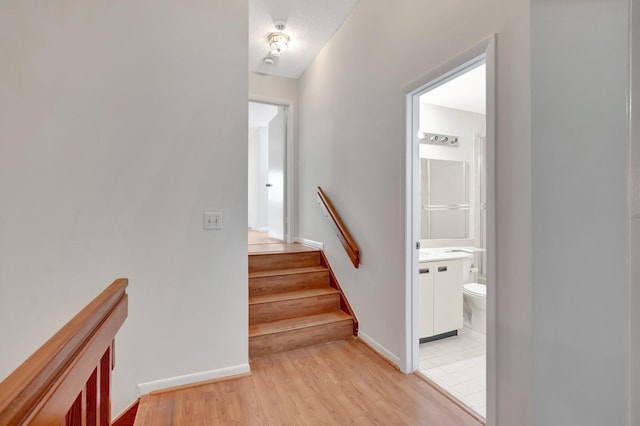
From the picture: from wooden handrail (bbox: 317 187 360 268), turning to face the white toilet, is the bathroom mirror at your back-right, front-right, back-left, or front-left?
front-left

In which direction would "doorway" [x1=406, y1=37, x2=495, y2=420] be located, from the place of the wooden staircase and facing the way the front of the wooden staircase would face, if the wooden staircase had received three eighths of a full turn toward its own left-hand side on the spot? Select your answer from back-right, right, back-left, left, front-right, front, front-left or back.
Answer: right

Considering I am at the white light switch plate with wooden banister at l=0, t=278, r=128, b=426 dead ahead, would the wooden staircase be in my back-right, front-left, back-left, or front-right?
back-left

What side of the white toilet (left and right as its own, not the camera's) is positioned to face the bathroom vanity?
right

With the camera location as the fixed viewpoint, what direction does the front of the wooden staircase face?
facing the viewer and to the right of the viewer

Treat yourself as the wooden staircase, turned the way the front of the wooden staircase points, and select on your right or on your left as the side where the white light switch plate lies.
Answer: on your right

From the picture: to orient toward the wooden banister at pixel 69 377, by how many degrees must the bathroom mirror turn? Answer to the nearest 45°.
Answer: approximately 45° to its right

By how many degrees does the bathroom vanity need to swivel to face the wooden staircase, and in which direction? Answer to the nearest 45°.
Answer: approximately 135° to its right

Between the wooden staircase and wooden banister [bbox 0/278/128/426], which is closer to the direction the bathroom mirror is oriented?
the wooden banister

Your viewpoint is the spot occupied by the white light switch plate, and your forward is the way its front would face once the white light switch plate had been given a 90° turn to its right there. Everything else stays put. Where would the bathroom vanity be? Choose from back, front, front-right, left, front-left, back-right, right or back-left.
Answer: back

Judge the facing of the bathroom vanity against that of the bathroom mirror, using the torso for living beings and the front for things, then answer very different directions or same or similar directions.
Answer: same or similar directions

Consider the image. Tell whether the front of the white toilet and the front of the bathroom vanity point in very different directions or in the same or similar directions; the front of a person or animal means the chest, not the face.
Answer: same or similar directions

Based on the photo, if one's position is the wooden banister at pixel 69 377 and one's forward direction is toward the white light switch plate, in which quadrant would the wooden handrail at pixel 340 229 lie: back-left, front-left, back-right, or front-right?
front-right

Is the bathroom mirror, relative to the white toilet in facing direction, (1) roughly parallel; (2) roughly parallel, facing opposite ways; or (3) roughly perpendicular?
roughly parallel
